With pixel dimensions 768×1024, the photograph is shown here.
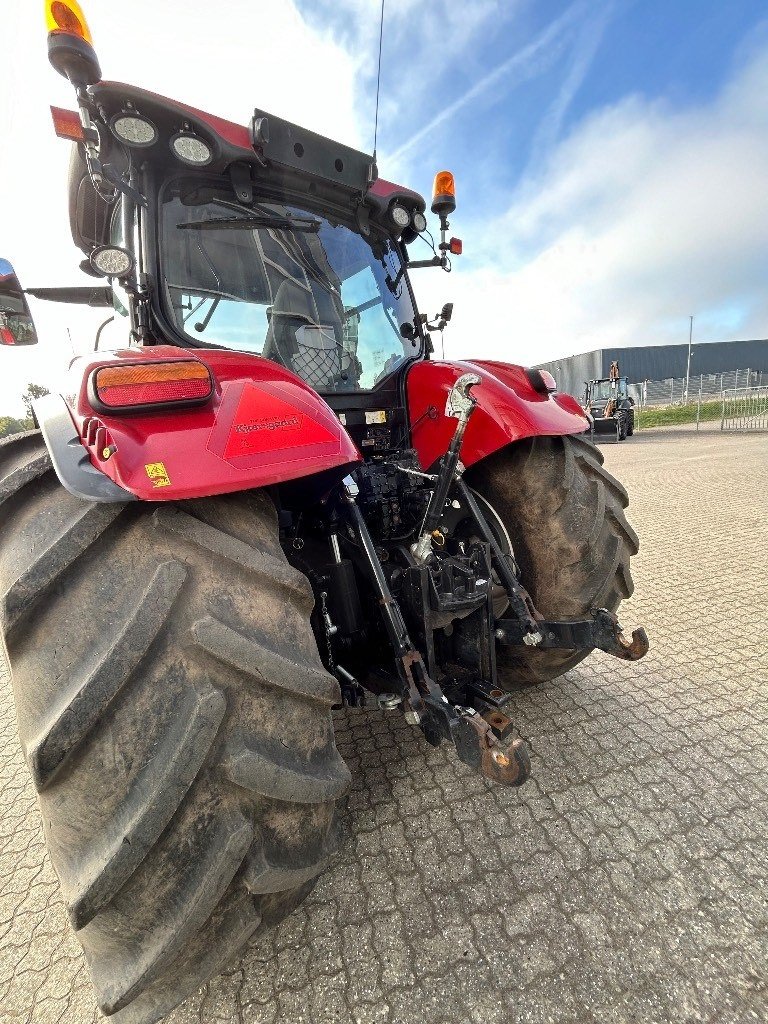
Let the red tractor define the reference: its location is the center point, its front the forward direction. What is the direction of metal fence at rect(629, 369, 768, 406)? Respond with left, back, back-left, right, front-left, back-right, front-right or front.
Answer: right

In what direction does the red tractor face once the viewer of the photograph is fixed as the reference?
facing away from the viewer and to the left of the viewer

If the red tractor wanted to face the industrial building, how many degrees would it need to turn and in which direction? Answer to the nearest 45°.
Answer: approximately 90° to its right

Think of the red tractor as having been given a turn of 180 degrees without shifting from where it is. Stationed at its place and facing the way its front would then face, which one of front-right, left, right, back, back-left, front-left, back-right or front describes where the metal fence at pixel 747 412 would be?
left
